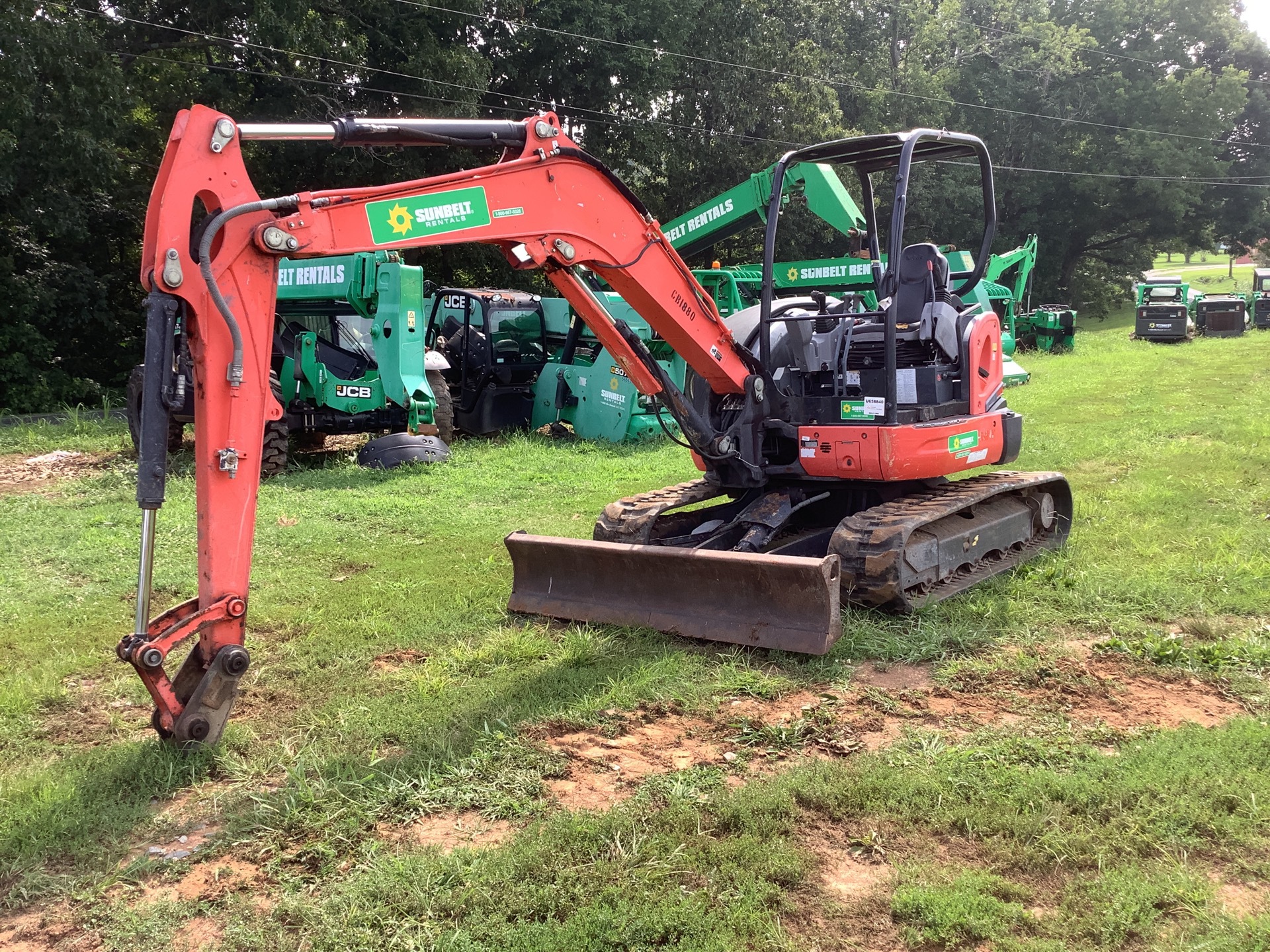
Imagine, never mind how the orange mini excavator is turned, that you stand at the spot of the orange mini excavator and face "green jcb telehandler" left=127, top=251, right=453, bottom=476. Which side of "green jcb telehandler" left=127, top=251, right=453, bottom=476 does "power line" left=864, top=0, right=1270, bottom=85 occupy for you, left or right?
right

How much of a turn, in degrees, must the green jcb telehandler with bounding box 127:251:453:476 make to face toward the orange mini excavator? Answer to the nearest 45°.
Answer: approximately 45° to its right

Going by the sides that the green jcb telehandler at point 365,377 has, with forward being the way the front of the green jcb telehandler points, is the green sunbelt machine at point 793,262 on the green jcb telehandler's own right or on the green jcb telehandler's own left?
on the green jcb telehandler's own left

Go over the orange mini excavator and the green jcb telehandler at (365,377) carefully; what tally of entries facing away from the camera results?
0

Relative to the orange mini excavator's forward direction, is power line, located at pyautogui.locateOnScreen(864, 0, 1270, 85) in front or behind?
behind

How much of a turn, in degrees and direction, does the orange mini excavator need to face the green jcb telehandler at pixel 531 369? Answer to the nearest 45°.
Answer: approximately 135° to its right

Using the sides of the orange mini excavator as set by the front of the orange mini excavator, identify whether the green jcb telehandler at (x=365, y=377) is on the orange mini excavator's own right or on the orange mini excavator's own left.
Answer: on the orange mini excavator's own right

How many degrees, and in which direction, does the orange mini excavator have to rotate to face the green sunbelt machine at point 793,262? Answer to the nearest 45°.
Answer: approximately 135° to its right

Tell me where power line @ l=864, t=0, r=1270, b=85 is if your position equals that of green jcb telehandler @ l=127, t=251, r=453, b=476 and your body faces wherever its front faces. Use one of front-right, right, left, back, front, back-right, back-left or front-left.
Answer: left
